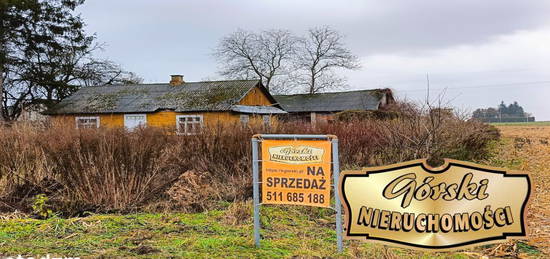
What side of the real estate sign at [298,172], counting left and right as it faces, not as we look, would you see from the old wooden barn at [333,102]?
back

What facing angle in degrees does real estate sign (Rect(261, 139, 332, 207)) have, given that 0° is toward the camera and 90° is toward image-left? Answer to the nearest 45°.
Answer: approximately 0°

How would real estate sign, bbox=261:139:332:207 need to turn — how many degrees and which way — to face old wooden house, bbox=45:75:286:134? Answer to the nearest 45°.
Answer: approximately 180°

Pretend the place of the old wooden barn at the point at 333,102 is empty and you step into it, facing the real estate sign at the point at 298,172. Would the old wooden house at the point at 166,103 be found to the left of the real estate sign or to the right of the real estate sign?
right
